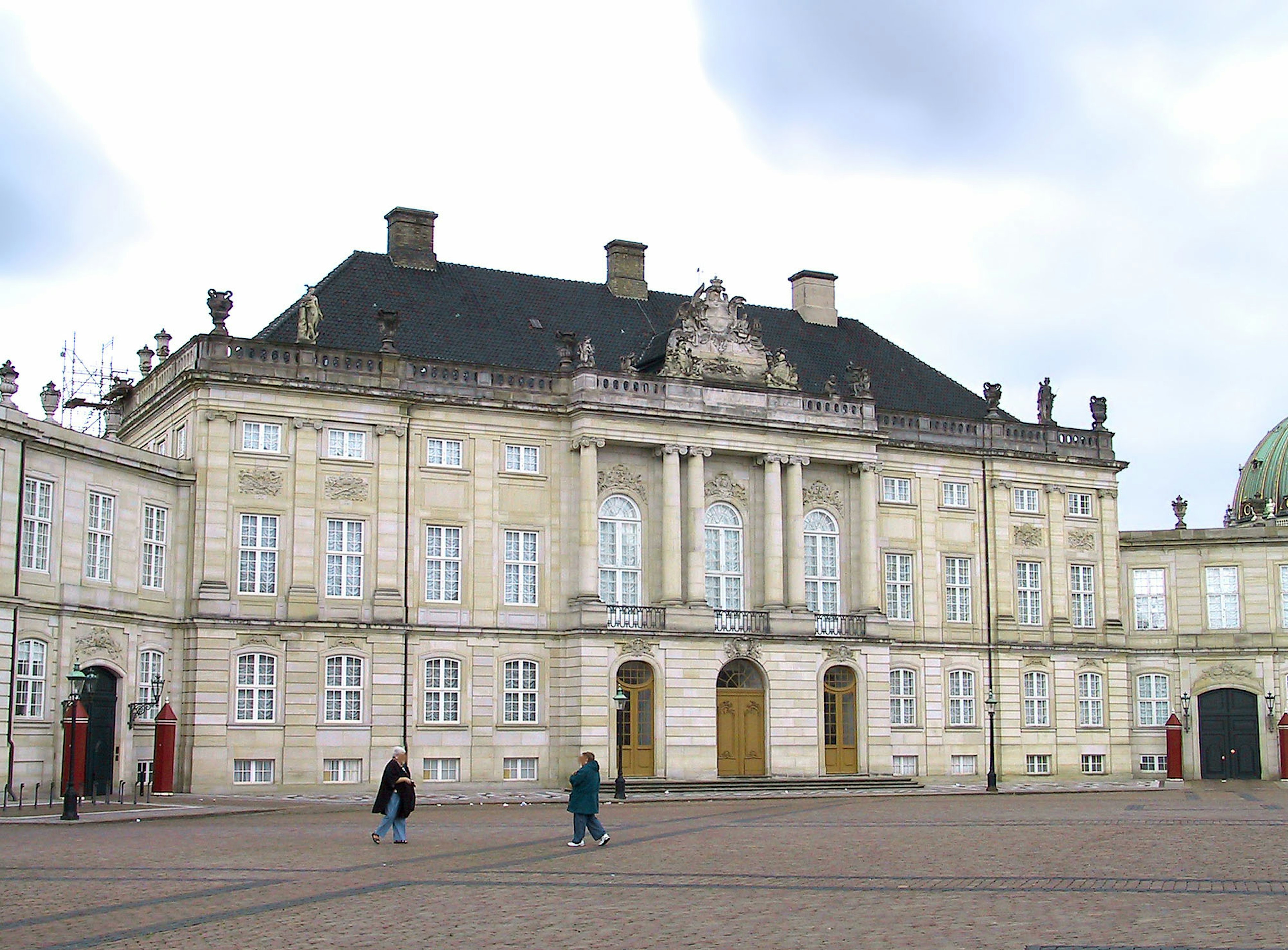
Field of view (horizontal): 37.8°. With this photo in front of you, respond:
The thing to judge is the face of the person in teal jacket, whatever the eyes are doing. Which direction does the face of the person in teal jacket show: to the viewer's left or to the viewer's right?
to the viewer's left

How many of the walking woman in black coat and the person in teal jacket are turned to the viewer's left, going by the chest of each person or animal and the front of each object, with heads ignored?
1

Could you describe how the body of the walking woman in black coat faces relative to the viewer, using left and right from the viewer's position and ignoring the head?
facing to the right of the viewer

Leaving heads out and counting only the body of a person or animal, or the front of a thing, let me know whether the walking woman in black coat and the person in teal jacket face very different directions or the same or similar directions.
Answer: very different directions

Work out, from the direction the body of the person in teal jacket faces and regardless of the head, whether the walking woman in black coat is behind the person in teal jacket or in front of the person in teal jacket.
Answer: in front

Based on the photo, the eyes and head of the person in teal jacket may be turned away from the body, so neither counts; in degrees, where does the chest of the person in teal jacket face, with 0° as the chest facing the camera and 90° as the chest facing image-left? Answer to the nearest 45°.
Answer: approximately 90°

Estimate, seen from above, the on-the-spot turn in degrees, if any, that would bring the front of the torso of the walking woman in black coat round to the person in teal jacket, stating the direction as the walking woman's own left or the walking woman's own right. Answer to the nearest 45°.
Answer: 0° — they already face them
